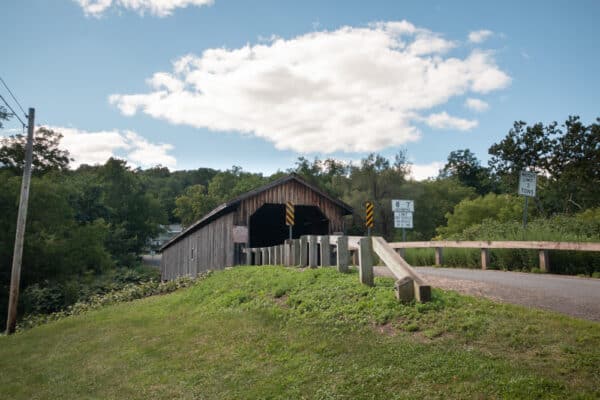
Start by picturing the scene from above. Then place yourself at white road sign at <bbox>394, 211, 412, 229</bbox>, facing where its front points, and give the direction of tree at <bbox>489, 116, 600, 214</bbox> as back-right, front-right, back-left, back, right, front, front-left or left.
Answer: back-left

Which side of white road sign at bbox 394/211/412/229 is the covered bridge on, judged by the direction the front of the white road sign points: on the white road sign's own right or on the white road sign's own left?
on the white road sign's own right

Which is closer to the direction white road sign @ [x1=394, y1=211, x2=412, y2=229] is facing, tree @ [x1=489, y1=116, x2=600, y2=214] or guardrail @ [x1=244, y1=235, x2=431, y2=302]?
the guardrail

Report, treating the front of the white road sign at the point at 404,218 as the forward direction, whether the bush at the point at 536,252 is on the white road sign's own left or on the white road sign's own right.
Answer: on the white road sign's own left

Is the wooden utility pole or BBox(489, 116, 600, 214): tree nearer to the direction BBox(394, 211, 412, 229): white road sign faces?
the wooden utility pole

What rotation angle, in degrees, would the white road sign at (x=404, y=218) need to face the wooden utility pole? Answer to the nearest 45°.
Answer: approximately 90° to its right

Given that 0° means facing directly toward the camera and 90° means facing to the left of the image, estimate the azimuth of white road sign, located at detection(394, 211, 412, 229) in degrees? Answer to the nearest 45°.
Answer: approximately 0°

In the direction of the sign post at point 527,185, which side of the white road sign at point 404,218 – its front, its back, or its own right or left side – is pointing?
left

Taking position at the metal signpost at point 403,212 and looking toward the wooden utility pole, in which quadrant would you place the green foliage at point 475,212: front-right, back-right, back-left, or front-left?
back-right

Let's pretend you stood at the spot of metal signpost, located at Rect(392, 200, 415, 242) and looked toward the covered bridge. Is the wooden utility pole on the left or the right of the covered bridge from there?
left

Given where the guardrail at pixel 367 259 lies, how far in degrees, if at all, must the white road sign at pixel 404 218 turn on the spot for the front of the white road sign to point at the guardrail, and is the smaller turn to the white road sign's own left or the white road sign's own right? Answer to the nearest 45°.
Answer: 0° — it already faces it

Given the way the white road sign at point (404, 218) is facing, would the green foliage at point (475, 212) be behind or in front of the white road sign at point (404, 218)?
behind

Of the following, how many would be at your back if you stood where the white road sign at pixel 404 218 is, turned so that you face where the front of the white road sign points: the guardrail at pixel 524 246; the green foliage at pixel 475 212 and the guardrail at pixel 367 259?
1

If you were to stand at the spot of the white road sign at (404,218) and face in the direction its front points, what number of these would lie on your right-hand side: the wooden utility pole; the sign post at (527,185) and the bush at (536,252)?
1

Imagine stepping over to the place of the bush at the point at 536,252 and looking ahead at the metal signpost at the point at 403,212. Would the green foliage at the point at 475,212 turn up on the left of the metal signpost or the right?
right

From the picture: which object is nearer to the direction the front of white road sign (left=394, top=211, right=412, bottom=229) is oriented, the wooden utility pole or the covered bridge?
the wooden utility pole
